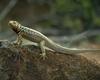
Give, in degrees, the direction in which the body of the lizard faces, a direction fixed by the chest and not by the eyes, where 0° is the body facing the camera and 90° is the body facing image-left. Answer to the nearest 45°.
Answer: approximately 90°
